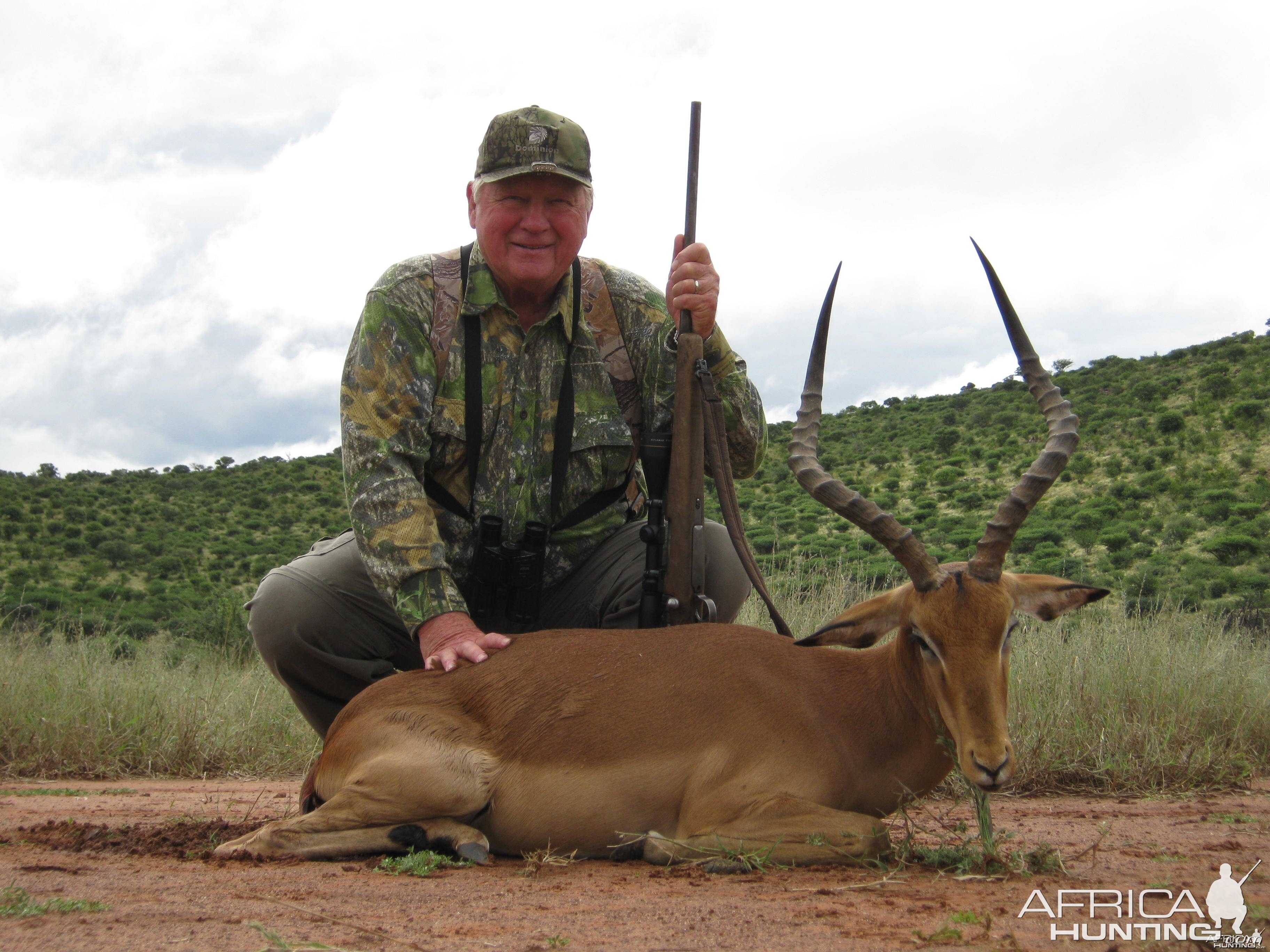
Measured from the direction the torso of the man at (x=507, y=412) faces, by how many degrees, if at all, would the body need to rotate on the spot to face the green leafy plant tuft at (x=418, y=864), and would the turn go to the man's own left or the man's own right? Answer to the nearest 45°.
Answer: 0° — they already face it

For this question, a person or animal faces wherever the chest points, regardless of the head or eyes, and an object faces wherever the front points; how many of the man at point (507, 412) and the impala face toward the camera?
1

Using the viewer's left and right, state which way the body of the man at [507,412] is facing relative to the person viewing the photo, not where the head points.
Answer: facing the viewer

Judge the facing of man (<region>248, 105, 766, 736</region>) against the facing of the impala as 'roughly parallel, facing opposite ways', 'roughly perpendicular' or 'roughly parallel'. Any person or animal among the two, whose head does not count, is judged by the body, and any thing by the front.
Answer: roughly perpendicular

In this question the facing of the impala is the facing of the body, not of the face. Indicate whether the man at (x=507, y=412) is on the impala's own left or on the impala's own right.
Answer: on the impala's own left

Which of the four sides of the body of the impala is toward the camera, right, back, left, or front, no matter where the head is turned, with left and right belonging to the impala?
right

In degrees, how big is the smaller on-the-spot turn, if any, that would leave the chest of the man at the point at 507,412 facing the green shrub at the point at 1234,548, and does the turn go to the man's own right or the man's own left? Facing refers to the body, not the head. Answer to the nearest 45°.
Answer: approximately 135° to the man's own left

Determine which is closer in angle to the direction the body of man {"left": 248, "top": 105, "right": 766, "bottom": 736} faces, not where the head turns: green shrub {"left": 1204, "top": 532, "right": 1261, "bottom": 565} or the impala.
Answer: the impala

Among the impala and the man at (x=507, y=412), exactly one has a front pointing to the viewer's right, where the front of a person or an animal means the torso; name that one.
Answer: the impala
